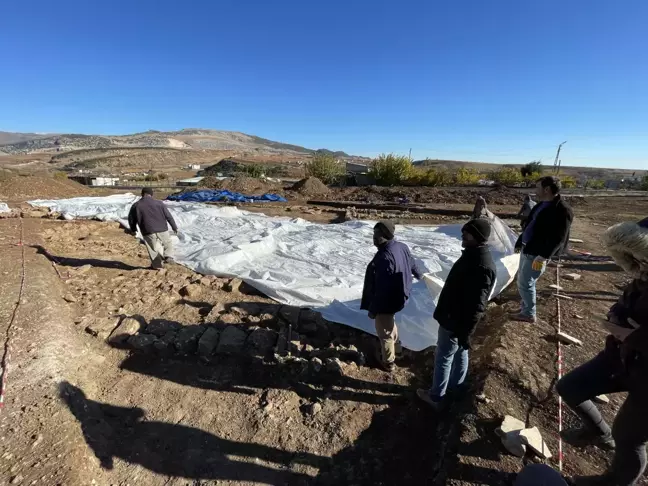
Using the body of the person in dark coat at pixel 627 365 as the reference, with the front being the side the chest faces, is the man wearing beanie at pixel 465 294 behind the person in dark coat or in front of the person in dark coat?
in front

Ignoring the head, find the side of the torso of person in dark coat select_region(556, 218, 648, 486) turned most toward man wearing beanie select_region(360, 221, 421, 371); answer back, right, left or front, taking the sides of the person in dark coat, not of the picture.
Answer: front

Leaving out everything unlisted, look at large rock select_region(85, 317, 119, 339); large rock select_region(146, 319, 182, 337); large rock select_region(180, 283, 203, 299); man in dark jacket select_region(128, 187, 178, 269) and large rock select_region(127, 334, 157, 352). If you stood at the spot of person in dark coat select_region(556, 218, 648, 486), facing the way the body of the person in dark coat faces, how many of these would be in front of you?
5

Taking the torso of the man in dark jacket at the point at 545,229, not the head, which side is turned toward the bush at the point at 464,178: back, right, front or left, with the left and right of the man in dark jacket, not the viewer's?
right

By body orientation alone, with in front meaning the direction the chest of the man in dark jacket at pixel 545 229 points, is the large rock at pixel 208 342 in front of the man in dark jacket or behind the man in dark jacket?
in front

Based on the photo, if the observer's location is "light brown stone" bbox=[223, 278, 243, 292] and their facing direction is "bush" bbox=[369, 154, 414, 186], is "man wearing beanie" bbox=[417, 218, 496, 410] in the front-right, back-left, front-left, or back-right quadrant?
back-right

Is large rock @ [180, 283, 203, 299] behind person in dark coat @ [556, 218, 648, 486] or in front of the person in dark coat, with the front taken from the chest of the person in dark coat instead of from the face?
in front

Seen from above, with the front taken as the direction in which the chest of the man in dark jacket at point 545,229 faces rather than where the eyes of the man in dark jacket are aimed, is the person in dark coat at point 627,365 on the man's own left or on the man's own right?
on the man's own left

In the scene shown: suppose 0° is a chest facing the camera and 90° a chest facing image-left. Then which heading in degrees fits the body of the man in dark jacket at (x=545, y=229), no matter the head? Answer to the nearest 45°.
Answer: approximately 90°

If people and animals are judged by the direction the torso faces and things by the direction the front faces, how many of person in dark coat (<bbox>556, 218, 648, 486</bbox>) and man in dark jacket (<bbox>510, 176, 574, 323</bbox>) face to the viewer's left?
2

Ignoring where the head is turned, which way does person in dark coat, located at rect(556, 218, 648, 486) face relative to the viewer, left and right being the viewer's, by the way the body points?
facing to the left of the viewer

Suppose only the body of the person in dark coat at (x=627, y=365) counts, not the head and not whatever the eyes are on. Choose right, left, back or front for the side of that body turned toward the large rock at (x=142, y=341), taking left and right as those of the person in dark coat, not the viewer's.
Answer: front
